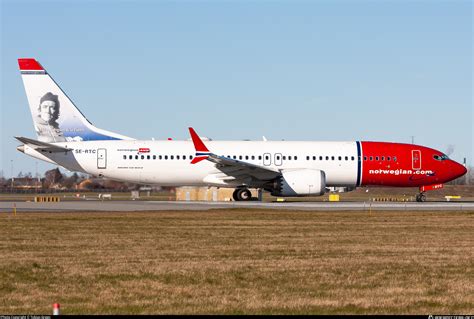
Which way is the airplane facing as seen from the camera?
to the viewer's right
